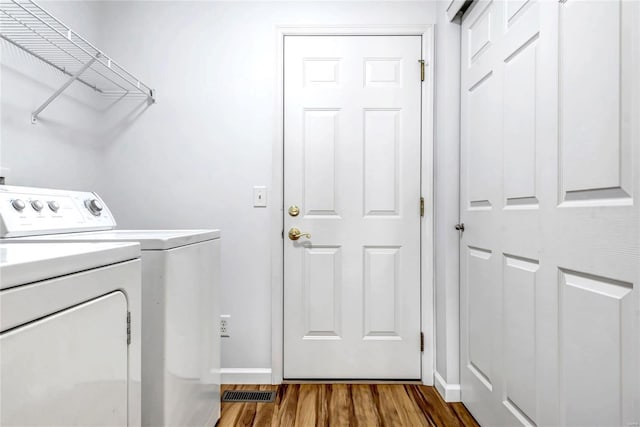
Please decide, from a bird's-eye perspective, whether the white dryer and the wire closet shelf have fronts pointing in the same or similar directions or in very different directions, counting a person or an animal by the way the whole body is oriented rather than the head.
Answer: same or similar directions

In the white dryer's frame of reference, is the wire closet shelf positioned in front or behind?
behind

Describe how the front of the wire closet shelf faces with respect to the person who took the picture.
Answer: facing the viewer and to the right of the viewer

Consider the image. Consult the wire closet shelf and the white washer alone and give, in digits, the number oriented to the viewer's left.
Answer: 0

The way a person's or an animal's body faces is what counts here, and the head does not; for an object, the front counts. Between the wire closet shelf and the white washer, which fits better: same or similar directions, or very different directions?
same or similar directions

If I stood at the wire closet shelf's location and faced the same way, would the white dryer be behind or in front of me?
in front

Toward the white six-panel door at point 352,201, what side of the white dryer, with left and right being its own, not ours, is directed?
left

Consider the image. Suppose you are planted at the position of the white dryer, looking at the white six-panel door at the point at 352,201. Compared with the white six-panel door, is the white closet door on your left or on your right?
right

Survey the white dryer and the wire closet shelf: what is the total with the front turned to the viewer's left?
0

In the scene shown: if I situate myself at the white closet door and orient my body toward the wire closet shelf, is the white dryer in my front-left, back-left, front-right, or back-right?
front-left

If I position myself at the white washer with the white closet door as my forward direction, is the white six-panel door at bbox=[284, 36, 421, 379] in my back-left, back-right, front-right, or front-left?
front-left

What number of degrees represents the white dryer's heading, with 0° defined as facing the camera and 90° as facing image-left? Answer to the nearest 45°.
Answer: approximately 315°

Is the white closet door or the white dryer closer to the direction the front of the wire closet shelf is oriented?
the white closet door

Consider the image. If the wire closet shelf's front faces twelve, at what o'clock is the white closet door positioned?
The white closet door is roughly at 12 o'clock from the wire closet shelf.
